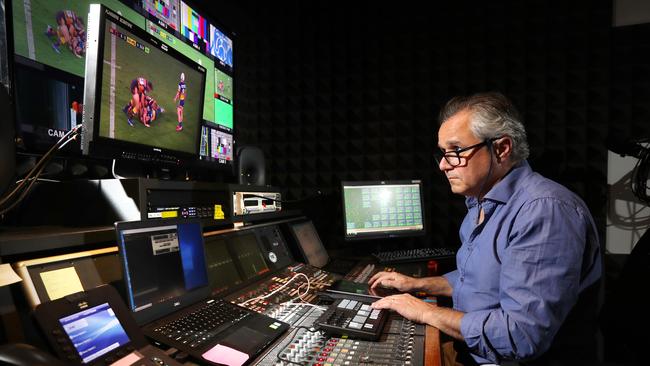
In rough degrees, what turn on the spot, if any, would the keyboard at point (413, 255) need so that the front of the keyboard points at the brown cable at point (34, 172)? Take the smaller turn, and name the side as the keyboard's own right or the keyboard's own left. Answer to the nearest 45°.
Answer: approximately 45° to the keyboard's own right

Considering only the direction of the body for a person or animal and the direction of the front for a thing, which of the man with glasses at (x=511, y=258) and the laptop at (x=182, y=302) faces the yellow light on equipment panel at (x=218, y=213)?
the man with glasses

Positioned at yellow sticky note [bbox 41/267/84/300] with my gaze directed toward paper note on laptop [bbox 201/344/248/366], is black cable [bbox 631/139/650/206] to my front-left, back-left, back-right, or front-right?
front-left

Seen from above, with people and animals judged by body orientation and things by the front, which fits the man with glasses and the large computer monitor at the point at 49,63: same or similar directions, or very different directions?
very different directions

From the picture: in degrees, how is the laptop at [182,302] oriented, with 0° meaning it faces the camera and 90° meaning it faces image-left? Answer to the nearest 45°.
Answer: approximately 315°

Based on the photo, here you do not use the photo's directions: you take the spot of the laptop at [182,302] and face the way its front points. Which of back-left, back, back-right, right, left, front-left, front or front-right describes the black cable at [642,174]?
front-left

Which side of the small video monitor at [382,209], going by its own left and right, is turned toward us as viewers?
front

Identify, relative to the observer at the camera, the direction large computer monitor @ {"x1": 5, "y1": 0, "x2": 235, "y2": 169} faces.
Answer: facing the viewer and to the right of the viewer

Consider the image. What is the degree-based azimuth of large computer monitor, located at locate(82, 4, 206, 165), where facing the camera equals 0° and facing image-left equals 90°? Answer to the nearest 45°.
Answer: approximately 315°

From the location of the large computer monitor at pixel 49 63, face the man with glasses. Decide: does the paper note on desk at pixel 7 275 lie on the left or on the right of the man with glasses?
right

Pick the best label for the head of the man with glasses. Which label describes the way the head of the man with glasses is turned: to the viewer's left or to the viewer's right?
to the viewer's left

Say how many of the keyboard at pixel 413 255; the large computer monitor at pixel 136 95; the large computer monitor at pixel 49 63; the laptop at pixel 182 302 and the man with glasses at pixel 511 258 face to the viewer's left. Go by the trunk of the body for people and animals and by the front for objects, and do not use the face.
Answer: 1

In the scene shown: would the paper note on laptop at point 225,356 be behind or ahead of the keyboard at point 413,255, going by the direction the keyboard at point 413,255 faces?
ahead

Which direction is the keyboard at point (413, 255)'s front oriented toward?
toward the camera

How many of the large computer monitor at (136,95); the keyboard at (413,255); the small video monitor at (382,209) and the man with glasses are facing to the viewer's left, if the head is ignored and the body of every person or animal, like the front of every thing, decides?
1
